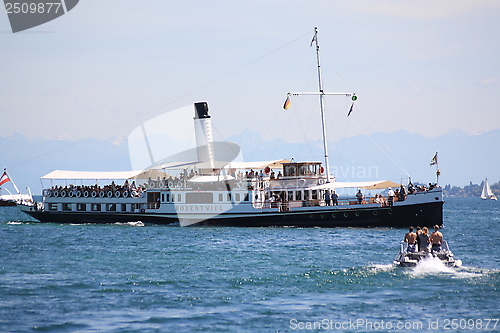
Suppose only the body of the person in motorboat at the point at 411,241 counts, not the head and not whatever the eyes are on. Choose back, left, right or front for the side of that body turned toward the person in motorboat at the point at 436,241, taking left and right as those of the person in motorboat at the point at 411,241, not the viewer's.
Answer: right

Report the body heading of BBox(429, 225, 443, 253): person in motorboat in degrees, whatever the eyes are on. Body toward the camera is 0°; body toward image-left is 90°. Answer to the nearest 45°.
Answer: approximately 180°

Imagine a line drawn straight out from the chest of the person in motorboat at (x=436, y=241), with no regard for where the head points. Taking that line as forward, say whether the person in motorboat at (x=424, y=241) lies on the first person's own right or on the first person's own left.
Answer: on the first person's own left

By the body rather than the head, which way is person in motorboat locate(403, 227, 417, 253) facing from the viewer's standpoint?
away from the camera

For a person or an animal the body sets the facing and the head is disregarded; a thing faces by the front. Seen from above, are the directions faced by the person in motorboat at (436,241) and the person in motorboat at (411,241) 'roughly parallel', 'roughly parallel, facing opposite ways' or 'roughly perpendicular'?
roughly parallel

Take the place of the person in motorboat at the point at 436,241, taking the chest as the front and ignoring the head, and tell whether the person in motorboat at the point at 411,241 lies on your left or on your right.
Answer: on your left

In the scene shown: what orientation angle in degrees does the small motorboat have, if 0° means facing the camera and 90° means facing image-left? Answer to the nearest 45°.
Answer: approximately 180°

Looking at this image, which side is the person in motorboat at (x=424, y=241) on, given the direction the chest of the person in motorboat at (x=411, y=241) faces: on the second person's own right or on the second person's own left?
on the second person's own right
